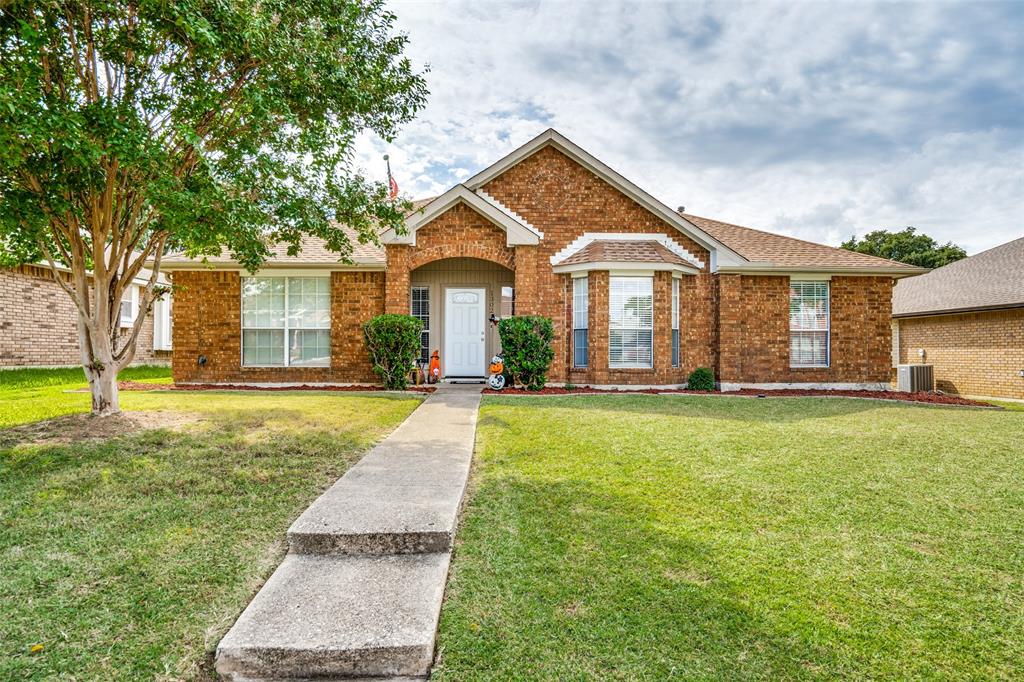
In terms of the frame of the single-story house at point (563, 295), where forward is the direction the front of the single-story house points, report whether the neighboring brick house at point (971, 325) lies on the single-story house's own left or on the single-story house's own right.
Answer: on the single-story house's own left

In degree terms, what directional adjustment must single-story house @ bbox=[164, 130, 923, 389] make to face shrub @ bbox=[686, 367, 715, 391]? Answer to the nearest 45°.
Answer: approximately 90° to its left

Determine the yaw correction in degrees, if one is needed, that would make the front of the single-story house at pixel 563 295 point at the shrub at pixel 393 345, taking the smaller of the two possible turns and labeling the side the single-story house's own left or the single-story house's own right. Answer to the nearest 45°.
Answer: approximately 90° to the single-story house's own right

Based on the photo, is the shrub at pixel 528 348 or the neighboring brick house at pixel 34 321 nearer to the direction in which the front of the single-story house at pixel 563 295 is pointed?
the shrub

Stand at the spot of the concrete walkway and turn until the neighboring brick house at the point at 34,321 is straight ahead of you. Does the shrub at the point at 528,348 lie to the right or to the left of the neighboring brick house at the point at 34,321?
right

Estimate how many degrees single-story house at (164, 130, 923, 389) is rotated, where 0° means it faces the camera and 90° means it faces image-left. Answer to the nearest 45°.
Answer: approximately 0°

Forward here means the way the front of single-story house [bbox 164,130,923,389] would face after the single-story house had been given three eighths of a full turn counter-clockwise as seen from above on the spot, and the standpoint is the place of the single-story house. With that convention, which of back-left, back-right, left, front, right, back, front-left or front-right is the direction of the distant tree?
front

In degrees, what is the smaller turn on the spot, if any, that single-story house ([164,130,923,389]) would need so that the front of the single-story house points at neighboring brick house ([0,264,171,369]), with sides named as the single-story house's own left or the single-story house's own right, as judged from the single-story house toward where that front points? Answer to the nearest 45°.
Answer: approximately 90° to the single-story house's own right

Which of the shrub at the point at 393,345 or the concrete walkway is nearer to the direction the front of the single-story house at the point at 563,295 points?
the concrete walkway

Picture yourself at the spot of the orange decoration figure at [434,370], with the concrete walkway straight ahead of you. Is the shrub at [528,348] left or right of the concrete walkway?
left

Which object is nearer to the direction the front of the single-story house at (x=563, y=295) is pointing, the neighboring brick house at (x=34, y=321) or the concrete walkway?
the concrete walkway
